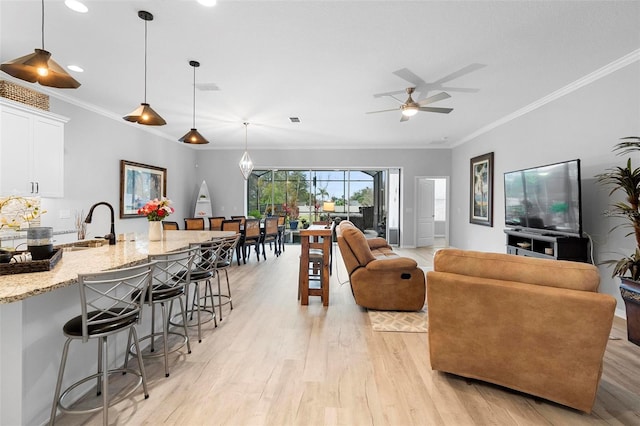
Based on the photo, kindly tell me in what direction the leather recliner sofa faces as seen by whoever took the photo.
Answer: facing to the right of the viewer

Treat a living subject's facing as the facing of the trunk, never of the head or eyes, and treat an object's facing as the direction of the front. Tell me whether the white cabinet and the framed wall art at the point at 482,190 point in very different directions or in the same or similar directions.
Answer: very different directions

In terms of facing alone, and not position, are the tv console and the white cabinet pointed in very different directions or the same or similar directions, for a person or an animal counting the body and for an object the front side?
very different directions

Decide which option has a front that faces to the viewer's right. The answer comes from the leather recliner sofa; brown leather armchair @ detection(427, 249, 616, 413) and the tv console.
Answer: the leather recliner sofa

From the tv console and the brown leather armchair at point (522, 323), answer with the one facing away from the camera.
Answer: the brown leather armchair

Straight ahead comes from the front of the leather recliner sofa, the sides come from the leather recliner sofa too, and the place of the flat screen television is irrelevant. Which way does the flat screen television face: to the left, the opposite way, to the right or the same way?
the opposite way

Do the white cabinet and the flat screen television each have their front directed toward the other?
yes

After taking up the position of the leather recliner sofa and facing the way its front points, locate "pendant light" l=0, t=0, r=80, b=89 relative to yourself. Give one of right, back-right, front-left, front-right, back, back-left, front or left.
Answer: back-right

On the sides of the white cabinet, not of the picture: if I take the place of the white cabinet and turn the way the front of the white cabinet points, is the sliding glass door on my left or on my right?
on my left

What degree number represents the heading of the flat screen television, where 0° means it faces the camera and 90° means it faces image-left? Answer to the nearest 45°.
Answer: approximately 45°

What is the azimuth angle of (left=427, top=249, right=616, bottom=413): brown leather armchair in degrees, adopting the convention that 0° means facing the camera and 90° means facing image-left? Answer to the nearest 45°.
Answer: approximately 180°
